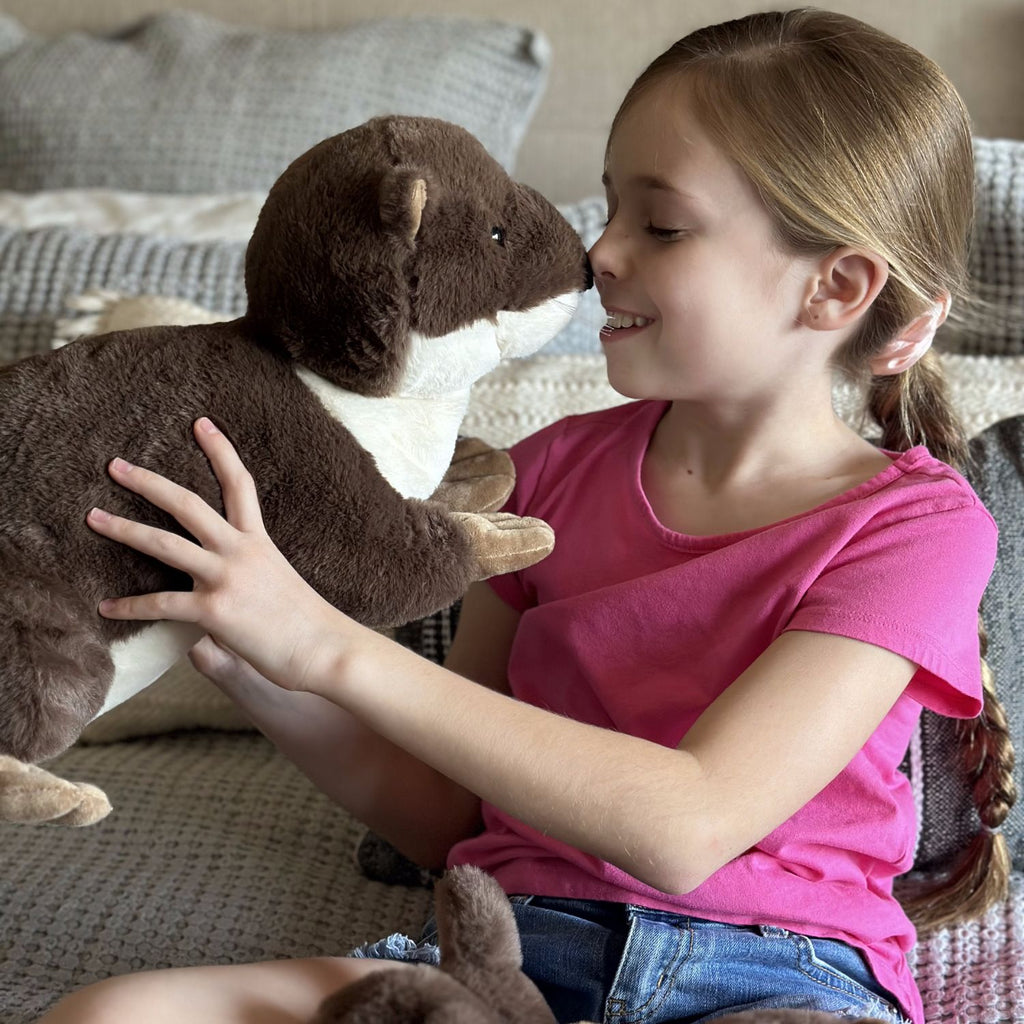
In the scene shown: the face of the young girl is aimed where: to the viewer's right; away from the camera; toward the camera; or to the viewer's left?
to the viewer's left

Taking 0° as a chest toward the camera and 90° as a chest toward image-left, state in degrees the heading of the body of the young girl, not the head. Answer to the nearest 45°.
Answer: approximately 45°

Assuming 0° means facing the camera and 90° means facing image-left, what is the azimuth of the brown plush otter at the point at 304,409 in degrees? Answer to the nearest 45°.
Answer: approximately 270°
